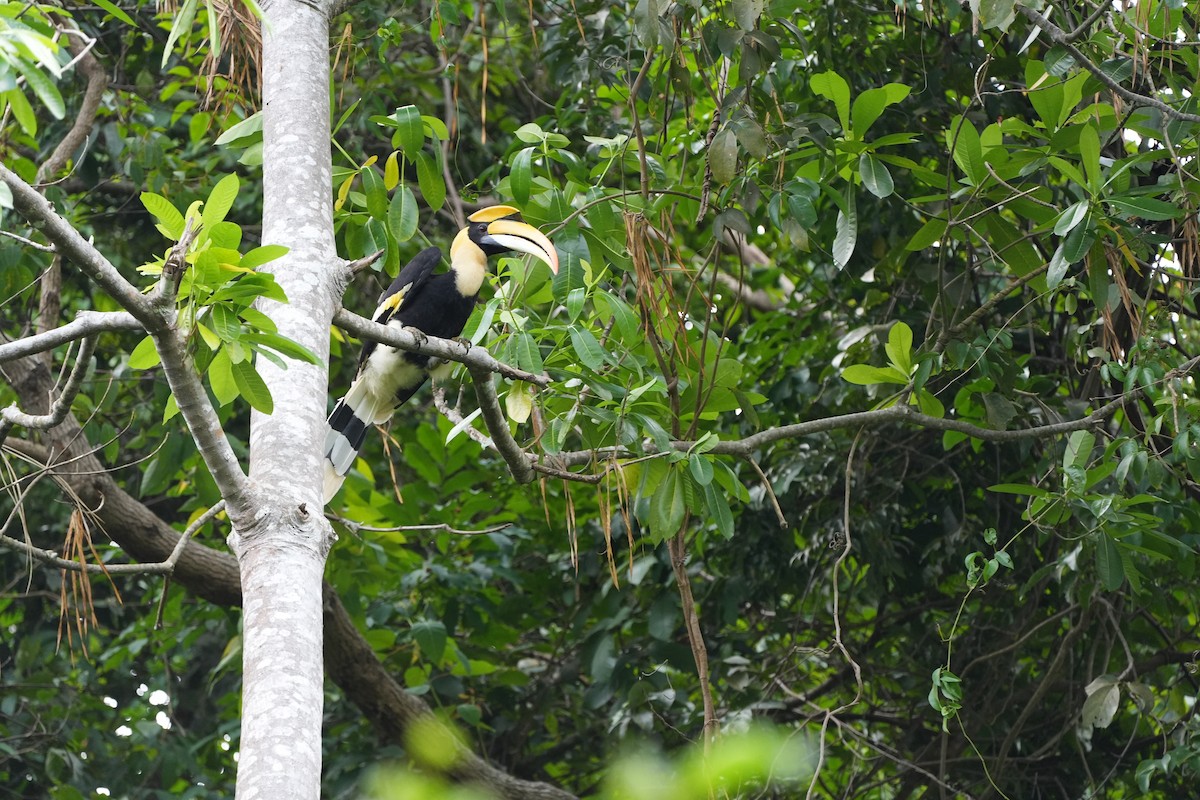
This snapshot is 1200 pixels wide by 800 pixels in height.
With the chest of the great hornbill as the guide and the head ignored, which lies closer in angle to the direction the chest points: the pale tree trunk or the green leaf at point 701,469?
the green leaf

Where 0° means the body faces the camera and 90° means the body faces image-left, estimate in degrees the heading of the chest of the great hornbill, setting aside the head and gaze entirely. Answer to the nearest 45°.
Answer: approximately 270°

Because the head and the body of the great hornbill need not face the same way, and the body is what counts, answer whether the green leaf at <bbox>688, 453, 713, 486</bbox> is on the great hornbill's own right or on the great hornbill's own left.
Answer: on the great hornbill's own right
